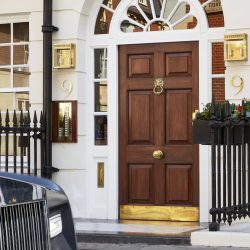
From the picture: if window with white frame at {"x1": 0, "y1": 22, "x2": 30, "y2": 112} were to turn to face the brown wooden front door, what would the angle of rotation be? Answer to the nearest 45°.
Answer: approximately 45° to its left

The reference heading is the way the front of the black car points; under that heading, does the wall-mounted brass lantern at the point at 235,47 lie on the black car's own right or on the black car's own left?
on the black car's own left

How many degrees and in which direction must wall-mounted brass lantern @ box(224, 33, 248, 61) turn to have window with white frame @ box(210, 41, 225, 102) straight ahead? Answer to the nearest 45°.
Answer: approximately 135° to its right

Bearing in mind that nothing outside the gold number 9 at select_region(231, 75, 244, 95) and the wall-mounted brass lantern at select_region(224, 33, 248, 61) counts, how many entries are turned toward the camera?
2

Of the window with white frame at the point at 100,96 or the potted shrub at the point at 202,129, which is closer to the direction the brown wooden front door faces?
the potted shrub

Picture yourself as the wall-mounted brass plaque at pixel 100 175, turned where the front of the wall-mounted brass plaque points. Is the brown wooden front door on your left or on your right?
on your left

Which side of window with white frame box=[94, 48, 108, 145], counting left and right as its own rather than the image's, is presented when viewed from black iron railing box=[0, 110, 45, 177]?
right

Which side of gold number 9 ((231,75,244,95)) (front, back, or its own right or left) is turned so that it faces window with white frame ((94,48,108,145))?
right
